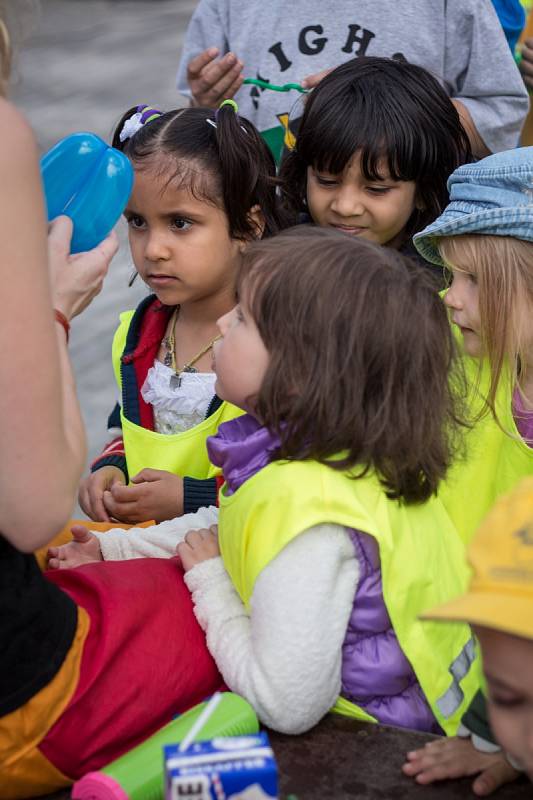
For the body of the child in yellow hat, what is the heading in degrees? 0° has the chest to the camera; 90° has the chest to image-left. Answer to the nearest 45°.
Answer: approximately 45°

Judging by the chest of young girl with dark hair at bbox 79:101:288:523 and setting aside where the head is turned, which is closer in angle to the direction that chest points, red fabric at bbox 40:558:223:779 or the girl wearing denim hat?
the red fabric

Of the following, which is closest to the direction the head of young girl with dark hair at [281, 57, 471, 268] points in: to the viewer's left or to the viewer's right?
to the viewer's left

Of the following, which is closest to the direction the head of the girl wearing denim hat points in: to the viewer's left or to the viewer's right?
to the viewer's left

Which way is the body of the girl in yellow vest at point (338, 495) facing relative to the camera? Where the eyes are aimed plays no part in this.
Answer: to the viewer's left

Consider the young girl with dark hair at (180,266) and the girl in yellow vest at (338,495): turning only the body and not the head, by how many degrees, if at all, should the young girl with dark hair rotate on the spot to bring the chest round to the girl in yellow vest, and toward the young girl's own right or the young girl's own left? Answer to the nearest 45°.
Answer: approximately 45° to the young girl's own left

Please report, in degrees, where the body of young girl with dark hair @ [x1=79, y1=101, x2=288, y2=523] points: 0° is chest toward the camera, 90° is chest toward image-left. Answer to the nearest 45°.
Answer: approximately 45°
